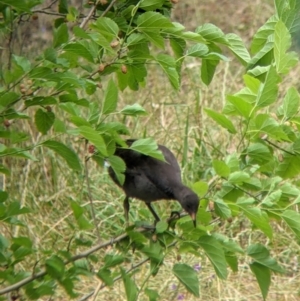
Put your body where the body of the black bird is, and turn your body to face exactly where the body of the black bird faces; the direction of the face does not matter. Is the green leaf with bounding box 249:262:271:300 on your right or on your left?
on your right

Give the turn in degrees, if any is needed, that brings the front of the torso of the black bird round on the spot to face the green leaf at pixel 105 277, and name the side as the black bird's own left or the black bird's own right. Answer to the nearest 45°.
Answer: approximately 90° to the black bird's own right

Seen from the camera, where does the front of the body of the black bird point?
to the viewer's right

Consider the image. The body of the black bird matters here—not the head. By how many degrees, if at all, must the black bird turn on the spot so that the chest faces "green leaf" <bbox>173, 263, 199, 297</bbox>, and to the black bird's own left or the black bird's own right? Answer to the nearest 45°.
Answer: approximately 90° to the black bird's own right
